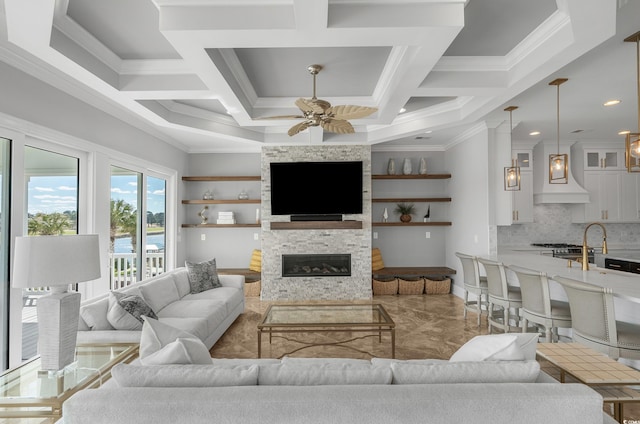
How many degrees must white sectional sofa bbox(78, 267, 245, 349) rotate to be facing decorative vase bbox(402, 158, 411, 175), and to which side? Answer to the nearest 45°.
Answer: approximately 45° to its left

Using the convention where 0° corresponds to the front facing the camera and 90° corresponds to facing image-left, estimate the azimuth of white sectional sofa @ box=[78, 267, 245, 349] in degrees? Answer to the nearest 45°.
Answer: approximately 315°

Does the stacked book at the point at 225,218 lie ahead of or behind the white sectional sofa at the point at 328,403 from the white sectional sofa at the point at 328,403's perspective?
ahead

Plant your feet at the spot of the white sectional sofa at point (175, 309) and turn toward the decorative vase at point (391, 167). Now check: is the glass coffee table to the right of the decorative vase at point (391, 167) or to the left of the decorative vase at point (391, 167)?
right

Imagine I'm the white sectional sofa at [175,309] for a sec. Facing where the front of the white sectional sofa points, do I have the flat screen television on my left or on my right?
on my left

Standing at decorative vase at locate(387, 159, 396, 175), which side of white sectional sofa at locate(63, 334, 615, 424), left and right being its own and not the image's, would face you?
front

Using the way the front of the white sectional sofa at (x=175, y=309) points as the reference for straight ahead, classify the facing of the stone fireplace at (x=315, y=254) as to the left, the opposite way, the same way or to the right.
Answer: to the right

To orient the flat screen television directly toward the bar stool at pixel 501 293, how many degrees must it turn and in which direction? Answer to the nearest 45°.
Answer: approximately 45° to its left

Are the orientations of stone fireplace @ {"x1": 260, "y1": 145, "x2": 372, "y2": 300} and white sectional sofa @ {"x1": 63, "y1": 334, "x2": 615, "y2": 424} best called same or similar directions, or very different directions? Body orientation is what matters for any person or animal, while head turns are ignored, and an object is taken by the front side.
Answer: very different directions

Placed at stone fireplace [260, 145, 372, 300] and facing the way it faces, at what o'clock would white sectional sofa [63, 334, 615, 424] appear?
The white sectional sofa is roughly at 12 o'clock from the stone fireplace.

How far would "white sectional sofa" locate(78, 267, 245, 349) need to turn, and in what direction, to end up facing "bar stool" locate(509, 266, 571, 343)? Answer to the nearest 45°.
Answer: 0° — it already faces it

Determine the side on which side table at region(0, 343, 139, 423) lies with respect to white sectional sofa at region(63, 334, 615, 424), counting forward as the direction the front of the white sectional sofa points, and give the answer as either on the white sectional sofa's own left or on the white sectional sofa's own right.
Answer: on the white sectional sofa's own left

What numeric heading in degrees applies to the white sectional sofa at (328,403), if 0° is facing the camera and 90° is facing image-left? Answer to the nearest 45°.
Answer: approximately 180°

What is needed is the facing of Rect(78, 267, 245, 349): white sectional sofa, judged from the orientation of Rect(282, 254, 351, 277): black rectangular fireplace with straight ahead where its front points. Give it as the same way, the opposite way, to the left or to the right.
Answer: to the left

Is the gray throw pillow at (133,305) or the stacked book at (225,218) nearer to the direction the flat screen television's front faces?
the gray throw pillow

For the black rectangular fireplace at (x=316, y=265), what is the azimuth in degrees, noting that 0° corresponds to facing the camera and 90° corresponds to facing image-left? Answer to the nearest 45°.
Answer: approximately 0°
